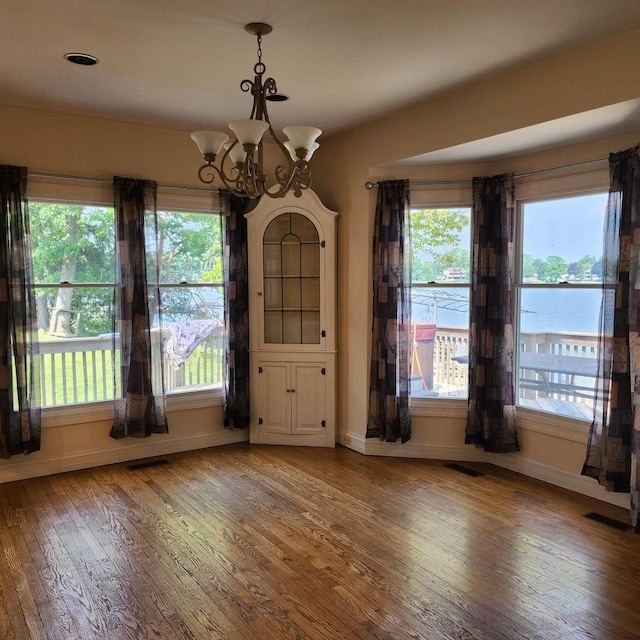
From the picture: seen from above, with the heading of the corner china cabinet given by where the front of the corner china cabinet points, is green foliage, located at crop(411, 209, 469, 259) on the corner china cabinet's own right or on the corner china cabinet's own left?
on the corner china cabinet's own left

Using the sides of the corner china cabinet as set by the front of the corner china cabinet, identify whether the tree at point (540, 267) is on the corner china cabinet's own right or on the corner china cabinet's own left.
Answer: on the corner china cabinet's own left

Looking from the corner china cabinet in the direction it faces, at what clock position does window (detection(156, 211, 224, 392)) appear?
The window is roughly at 3 o'clock from the corner china cabinet.

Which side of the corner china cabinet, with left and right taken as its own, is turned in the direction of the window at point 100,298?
right

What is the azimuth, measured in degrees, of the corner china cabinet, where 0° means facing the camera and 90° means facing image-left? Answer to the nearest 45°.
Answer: approximately 0°

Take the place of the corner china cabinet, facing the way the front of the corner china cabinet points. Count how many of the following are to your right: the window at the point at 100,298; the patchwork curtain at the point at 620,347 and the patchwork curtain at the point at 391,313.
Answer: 1

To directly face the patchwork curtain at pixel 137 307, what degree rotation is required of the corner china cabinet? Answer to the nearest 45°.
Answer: approximately 90° to its right

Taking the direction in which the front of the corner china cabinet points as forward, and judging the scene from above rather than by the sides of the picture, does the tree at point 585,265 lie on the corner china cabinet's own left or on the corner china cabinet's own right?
on the corner china cabinet's own left

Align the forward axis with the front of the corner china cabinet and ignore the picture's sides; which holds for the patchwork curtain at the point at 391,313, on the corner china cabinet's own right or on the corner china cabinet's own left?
on the corner china cabinet's own left

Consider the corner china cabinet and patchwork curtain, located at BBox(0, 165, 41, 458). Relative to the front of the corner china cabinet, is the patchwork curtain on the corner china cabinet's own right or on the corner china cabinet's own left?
on the corner china cabinet's own right

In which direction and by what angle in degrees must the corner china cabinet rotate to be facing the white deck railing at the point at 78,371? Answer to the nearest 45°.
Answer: approximately 90° to its right
